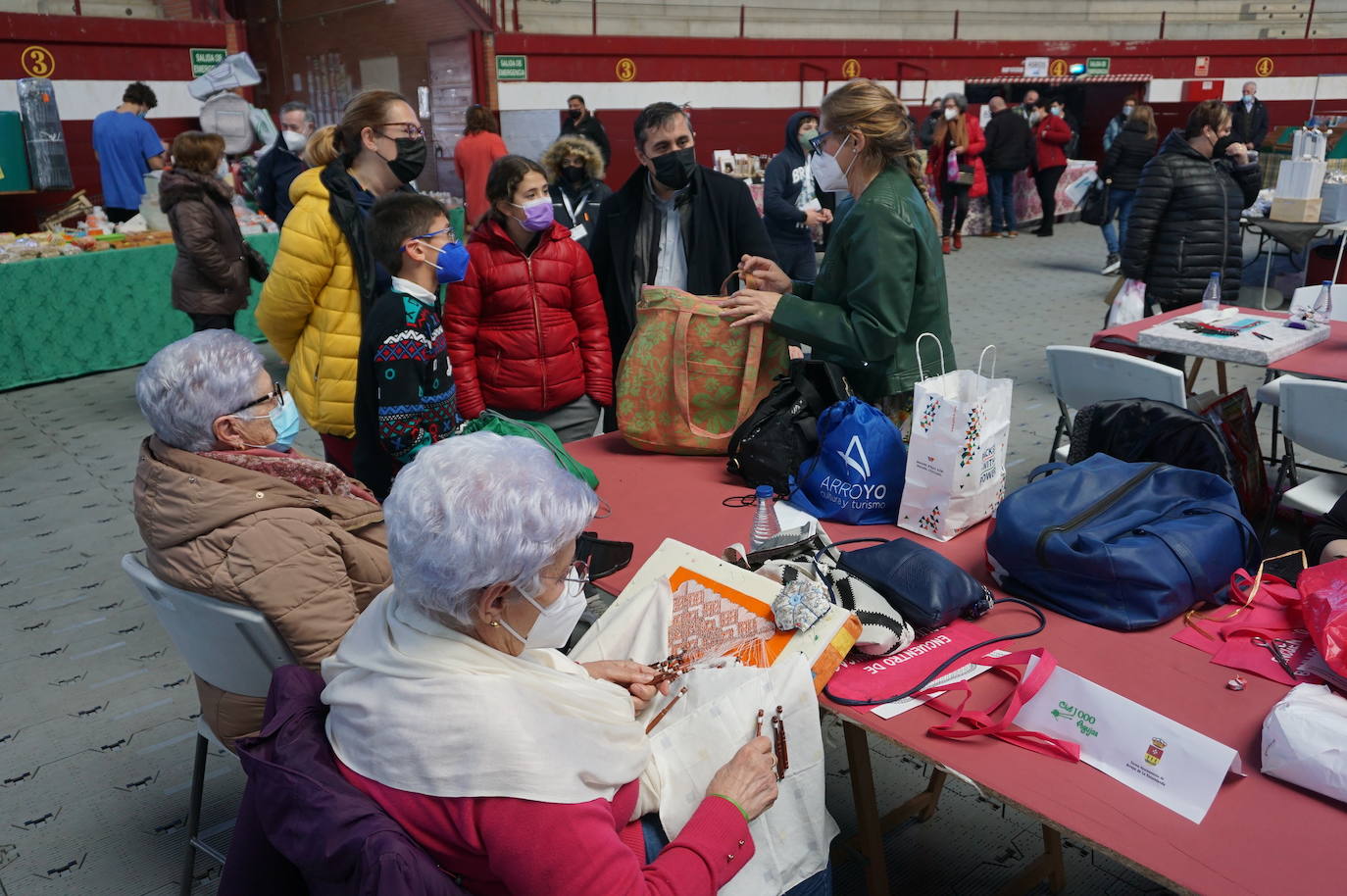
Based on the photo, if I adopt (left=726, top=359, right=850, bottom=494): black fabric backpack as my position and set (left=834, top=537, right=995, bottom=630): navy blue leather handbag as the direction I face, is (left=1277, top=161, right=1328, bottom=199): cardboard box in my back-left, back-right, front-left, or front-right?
back-left

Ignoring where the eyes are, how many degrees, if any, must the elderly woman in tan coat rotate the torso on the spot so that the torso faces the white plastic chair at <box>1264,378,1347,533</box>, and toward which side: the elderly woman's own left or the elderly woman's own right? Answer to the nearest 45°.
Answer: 0° — they already face it

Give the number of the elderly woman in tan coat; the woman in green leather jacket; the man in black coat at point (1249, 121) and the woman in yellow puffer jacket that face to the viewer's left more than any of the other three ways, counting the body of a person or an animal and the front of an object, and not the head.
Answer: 1

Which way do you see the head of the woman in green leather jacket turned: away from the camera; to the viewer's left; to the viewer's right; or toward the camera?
to the viewer's left

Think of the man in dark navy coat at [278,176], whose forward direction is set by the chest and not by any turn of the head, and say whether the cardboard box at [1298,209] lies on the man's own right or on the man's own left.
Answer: on the man's own left

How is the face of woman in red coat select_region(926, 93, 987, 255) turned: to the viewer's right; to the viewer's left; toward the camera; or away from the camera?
toward the camera

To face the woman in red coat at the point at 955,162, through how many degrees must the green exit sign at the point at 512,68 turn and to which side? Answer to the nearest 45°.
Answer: approximately 45° to its left

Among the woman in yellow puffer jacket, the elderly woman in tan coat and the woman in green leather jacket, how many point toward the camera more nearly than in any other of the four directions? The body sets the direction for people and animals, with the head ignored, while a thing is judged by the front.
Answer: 0

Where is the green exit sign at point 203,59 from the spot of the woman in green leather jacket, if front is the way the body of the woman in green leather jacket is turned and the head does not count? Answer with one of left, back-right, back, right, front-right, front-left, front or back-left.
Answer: front-right

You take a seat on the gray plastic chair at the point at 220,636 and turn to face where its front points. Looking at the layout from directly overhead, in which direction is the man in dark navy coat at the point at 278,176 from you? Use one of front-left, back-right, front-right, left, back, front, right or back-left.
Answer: front-left

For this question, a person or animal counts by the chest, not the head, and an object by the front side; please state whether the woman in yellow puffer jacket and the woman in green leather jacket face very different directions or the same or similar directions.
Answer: very different directions

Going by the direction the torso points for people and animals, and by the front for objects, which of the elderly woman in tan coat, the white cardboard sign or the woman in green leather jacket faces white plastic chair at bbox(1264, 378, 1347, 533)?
the elderly woman in tan coat

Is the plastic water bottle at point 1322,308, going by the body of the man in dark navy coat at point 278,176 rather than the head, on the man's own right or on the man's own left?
on the man's own left

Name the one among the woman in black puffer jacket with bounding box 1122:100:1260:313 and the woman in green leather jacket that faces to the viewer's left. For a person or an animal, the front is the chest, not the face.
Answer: the woman in green leather jacket

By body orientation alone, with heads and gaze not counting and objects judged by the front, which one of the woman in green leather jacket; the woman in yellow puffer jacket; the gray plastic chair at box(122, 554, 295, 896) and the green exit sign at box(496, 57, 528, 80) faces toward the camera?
the green exit sign

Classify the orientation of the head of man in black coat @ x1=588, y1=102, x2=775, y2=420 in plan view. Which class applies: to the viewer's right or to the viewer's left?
to the viewer's right

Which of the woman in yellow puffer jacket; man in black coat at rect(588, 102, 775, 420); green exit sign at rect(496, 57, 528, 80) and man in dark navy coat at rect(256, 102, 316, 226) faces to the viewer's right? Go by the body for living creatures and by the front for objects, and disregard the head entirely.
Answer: the woman in yellow puffer jacket

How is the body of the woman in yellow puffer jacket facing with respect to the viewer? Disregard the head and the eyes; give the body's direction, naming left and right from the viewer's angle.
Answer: facing to the right of the viewer

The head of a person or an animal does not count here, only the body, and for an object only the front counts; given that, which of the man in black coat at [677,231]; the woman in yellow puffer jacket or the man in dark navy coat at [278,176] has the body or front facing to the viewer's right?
the woman in yellow puffer jacket

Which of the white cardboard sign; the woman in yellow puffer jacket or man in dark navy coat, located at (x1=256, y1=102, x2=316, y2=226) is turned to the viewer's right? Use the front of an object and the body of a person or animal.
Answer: the woman in yellow puffer jacket

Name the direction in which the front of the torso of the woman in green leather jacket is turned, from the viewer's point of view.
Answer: to the viewer's left

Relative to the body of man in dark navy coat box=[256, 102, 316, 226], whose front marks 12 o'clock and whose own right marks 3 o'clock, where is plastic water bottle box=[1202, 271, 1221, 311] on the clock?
The plastic water bottle is roughly at 9 o'clock from the man in dark navy coat.

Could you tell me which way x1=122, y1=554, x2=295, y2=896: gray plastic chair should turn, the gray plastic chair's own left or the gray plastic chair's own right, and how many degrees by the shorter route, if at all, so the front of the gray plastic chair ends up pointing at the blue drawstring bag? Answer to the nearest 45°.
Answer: approximately 45° to the gray plastic chair's own right
